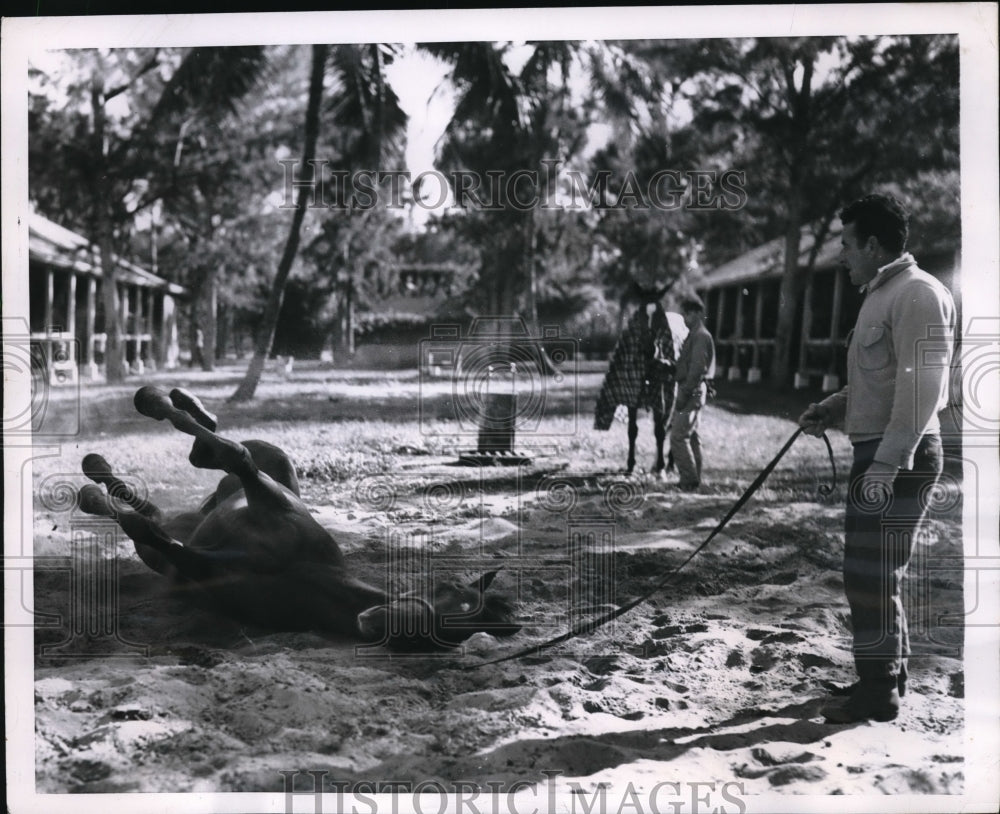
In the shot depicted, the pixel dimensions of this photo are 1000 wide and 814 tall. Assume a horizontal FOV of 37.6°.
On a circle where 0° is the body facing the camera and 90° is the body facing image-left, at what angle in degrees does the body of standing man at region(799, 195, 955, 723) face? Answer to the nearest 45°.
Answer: approximately 90°

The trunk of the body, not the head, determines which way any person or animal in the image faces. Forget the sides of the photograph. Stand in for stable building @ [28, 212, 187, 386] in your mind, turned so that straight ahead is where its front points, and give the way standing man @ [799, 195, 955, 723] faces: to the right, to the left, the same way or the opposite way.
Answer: the opposite way

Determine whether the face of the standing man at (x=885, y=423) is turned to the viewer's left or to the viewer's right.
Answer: to the viewer's left

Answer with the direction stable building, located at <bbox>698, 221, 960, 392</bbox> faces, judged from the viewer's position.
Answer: facing the viewer and to the left of the viewer

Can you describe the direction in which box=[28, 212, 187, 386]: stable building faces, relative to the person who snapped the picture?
facing the viewer and to the right of the viewer

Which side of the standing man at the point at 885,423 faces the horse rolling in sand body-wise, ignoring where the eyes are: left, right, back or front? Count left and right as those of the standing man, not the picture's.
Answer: front

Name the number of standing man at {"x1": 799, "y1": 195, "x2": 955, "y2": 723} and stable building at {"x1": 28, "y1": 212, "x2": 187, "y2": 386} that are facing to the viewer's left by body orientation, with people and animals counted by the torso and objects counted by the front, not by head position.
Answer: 1

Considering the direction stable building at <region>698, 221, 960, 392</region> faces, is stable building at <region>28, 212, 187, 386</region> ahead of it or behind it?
ahead

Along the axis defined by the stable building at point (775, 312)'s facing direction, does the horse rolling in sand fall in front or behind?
in front
